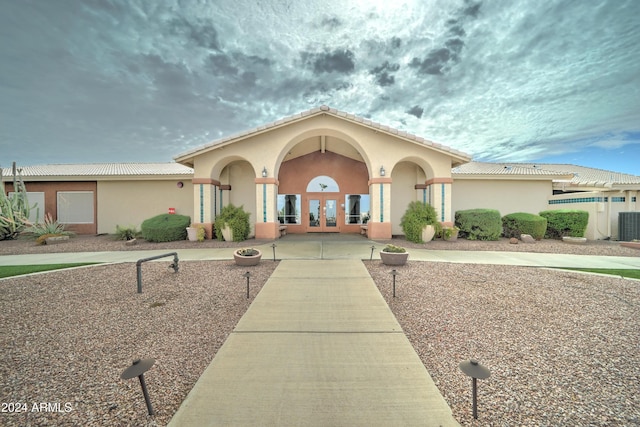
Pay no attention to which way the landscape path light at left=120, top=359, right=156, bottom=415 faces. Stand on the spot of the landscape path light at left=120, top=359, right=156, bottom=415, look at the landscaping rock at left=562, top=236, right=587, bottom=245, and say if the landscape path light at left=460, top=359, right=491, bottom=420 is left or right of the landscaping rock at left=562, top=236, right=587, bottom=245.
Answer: right

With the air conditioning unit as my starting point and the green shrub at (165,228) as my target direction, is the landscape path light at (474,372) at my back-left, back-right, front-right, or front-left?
front-left

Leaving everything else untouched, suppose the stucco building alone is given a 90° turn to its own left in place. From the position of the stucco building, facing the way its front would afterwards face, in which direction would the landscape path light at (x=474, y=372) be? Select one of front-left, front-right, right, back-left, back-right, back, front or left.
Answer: right

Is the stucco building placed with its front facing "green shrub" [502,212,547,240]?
no

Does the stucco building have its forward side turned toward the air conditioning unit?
no

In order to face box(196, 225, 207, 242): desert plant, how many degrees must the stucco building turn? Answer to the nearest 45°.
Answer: approximately 45° to its right

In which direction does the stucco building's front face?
toward the camera

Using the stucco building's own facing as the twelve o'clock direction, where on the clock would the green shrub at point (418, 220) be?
The green shrub is roughly at 10 o'clock from the stucco building.

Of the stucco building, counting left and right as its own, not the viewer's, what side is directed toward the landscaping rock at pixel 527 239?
left

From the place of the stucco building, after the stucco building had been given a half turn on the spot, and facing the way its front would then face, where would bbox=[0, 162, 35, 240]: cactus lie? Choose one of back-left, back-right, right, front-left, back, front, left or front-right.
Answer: left

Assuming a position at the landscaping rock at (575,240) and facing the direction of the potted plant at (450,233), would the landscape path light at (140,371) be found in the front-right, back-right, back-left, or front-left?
front-left

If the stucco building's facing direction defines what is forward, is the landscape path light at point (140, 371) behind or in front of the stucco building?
in front

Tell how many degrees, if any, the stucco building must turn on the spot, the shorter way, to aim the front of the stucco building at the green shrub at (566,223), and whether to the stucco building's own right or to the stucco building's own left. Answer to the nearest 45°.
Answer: approximately 90° to the stucco building's own left

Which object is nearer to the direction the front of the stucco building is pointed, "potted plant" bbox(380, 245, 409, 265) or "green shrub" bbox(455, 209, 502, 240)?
the potted plant

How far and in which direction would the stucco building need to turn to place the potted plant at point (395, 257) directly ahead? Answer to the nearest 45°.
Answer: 0° — it already faces it
